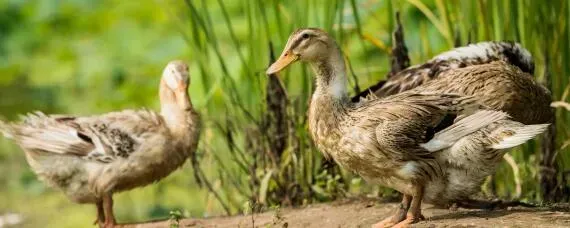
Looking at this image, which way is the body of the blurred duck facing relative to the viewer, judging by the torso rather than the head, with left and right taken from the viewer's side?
facing to the right of the viewer
